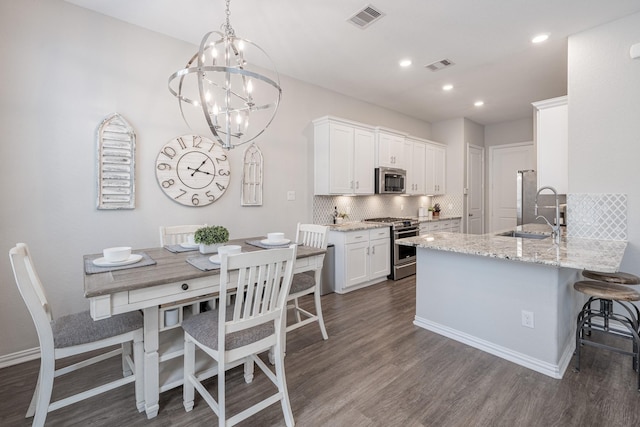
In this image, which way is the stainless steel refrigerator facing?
to the viewer's left

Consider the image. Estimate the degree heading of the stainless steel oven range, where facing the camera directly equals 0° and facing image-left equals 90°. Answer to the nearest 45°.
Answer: approximately 315°

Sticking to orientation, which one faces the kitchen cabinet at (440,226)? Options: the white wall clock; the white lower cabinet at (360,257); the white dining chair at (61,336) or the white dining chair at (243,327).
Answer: the white dining chair at (61,336)

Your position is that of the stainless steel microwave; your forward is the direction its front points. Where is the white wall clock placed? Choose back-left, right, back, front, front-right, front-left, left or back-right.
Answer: right

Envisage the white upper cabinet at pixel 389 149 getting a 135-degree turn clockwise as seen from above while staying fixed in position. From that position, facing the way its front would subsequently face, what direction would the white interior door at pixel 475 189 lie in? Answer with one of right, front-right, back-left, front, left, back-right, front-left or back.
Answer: back-right

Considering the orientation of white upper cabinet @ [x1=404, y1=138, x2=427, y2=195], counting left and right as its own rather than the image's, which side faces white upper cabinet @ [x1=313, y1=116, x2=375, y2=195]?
right

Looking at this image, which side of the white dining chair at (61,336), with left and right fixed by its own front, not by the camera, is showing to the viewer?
right

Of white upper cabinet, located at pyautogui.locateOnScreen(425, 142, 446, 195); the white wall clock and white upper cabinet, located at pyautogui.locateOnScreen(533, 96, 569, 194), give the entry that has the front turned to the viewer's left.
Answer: white upper cabinet, located at pyautogui.locateOnScreen(533, 96, 569, 194)

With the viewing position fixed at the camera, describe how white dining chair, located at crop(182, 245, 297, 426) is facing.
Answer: facing away from the viewer and to the left of the viewer

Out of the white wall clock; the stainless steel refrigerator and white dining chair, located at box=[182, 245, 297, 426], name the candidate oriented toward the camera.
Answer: the white wall clock

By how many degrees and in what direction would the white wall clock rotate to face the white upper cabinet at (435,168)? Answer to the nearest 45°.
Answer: approximately 90° to its left

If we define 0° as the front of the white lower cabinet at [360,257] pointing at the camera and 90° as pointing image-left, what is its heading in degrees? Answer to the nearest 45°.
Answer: approximately 315°

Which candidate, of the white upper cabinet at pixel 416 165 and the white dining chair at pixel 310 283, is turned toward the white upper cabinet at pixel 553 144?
the white upper cabinet at pixel 416 165

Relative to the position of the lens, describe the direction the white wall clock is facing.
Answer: facing the viewer

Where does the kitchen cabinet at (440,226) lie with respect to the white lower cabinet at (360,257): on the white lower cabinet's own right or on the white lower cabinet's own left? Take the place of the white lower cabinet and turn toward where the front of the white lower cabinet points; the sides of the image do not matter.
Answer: on the white lower cabinet's own left

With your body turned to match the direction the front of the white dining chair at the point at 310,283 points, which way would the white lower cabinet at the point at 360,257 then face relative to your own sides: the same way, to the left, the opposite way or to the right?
to the left
